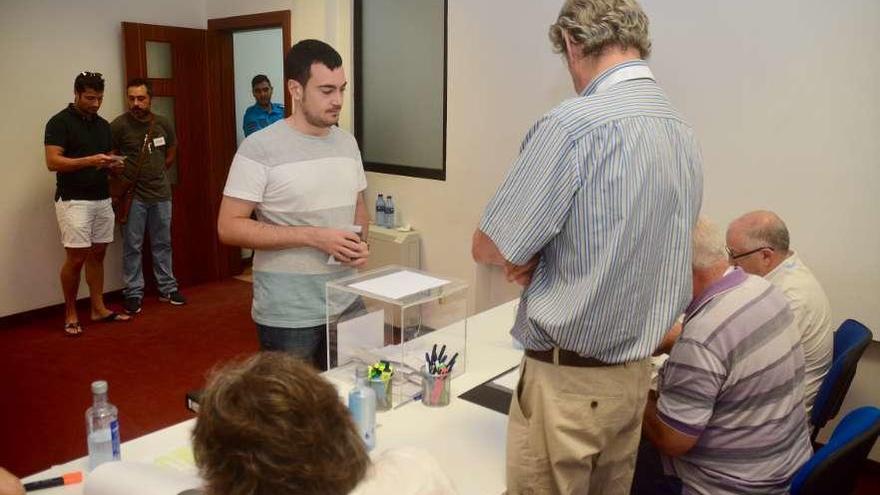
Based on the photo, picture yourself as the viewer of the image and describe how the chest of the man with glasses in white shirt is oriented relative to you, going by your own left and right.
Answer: facing to the left of the viewer

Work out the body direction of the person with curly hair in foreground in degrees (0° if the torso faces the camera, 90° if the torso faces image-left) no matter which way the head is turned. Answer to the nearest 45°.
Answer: approximately 135°

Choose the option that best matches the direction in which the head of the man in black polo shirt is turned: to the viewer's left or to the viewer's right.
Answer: to the viewer's right

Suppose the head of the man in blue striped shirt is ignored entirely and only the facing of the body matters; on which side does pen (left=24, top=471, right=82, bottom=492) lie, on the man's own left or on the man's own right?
on the man's own left

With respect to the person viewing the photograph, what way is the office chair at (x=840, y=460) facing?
facing away from the viewer and to the left of the viewer

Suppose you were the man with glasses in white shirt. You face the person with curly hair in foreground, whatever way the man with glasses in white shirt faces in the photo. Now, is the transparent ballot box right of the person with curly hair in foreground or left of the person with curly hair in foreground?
right

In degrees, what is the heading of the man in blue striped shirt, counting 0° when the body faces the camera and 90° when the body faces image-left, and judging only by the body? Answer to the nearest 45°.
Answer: approximately 135°
